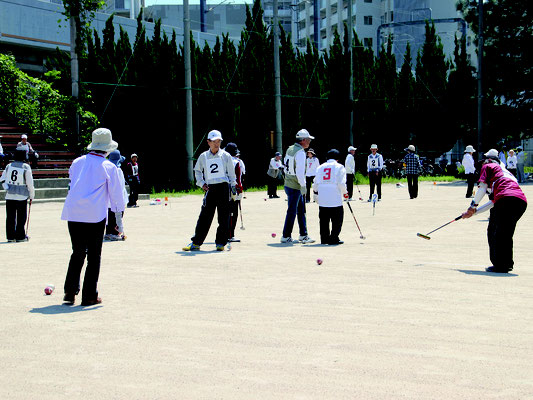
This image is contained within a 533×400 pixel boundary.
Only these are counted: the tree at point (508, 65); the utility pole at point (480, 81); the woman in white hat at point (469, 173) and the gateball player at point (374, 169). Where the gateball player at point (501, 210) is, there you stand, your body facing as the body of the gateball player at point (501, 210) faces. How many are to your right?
4

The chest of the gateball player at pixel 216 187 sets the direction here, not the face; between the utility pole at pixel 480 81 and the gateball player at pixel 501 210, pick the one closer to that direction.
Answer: the gateball player

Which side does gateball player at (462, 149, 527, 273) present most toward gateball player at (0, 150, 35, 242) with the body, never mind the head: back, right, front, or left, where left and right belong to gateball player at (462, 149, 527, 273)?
front

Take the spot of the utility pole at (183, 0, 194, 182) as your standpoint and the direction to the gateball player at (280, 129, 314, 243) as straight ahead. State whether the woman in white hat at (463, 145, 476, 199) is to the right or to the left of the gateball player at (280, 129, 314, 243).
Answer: left

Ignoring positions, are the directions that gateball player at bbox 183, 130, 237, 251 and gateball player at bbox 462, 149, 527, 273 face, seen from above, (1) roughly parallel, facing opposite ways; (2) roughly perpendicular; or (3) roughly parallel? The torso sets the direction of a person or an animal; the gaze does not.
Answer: roughly perpendicular

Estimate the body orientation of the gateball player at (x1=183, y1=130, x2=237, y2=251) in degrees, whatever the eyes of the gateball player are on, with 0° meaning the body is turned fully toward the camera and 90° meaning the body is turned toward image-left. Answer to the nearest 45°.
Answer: approximately 0°

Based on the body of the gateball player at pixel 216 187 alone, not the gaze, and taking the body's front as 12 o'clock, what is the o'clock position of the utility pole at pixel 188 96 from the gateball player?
The utility pole is roughly at 6 o'clock from the gateball player.

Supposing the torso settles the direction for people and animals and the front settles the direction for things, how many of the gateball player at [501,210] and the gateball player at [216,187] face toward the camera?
1

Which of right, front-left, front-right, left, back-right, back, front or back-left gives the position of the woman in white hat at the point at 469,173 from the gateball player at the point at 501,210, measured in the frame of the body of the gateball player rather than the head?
right

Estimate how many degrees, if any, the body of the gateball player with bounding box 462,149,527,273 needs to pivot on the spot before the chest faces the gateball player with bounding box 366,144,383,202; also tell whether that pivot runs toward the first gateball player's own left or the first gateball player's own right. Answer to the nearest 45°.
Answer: approximately 90° to the first gateball player's own right

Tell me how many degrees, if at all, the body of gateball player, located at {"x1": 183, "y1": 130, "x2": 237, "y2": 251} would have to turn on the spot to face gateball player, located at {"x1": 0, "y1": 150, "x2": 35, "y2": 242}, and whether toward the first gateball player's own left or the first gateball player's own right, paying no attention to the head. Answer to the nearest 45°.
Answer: approximately 135° to the first gateball player's own right

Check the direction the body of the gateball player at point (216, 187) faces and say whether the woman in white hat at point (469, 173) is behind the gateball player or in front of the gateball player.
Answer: behind

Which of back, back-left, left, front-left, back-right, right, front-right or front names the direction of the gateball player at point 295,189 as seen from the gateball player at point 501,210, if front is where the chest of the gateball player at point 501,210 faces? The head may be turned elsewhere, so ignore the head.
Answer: front-right

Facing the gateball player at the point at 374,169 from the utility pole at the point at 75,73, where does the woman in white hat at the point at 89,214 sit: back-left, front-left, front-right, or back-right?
front-right

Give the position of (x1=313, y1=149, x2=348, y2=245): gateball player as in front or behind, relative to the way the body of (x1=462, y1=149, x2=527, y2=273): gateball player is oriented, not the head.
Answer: in front

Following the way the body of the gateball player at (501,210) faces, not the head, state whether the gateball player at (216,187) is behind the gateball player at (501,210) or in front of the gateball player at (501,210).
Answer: in front

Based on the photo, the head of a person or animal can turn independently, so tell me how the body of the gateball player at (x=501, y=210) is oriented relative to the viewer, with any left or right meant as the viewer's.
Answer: facing to the left of the viewer
